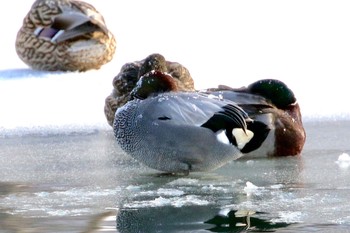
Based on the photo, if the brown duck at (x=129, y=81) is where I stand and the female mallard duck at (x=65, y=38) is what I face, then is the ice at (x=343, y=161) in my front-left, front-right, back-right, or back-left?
back-right

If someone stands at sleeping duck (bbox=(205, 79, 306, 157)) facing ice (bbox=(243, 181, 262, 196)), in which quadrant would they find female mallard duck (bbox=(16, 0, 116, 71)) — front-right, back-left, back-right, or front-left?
back-right

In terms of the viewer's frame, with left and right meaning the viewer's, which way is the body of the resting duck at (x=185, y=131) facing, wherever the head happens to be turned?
facing to the left of the viewer

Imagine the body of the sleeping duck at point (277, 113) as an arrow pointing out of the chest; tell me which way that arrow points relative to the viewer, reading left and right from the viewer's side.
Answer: facing to the right of the viewer

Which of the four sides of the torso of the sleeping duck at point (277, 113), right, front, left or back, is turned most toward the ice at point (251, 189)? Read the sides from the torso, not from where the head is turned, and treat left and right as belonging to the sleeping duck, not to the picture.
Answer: right

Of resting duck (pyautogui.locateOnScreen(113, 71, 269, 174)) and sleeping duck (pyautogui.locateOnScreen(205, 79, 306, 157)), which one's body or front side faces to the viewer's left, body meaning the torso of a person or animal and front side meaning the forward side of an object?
the resting duck

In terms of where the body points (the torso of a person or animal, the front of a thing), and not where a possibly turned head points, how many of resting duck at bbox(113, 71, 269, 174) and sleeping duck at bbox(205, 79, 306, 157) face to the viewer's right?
1
